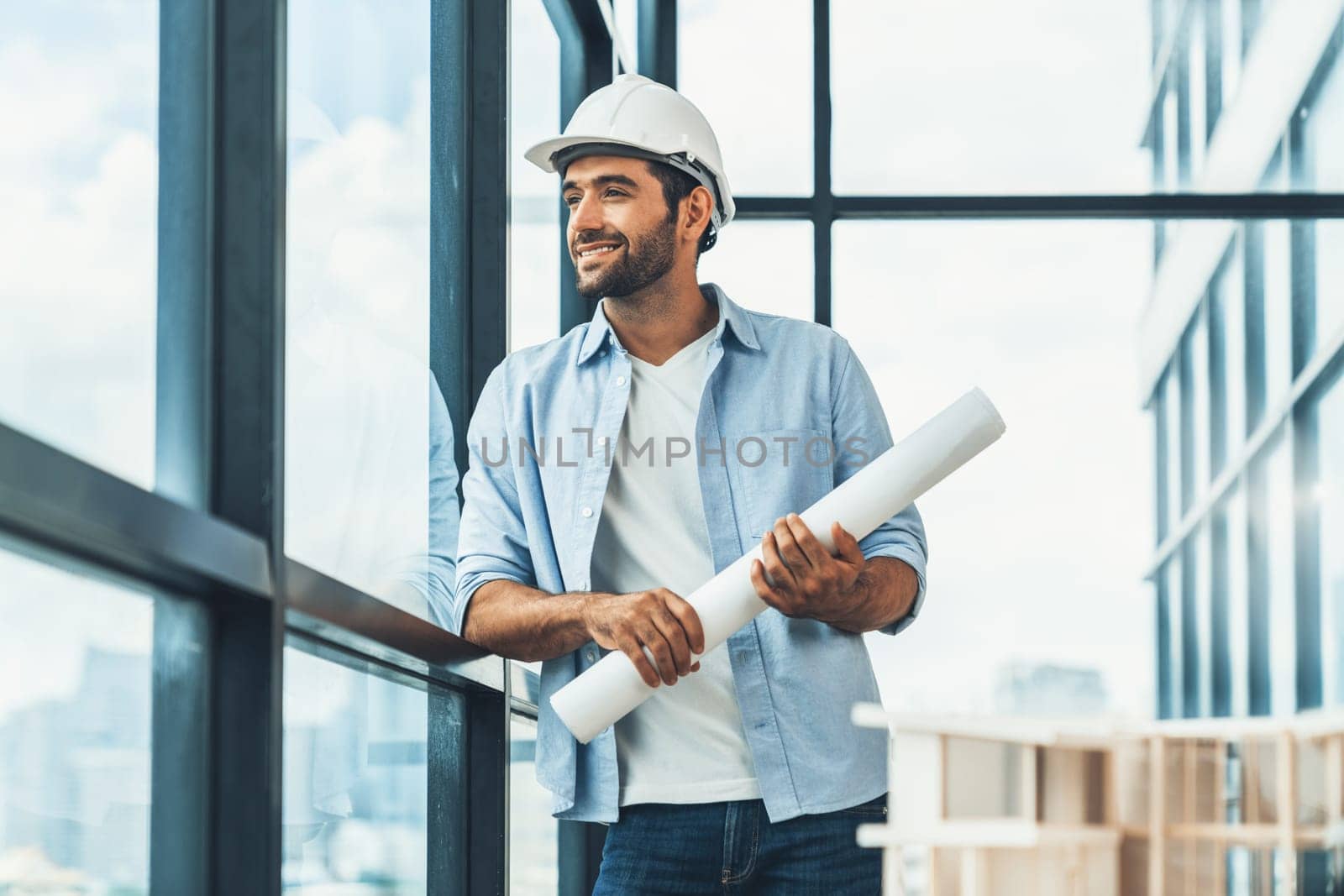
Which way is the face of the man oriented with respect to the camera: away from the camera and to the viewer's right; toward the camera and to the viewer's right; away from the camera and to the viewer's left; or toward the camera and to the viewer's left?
toward the camera and to the viewer's left

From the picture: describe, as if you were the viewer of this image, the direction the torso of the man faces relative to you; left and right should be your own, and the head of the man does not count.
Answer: facing the viewer
